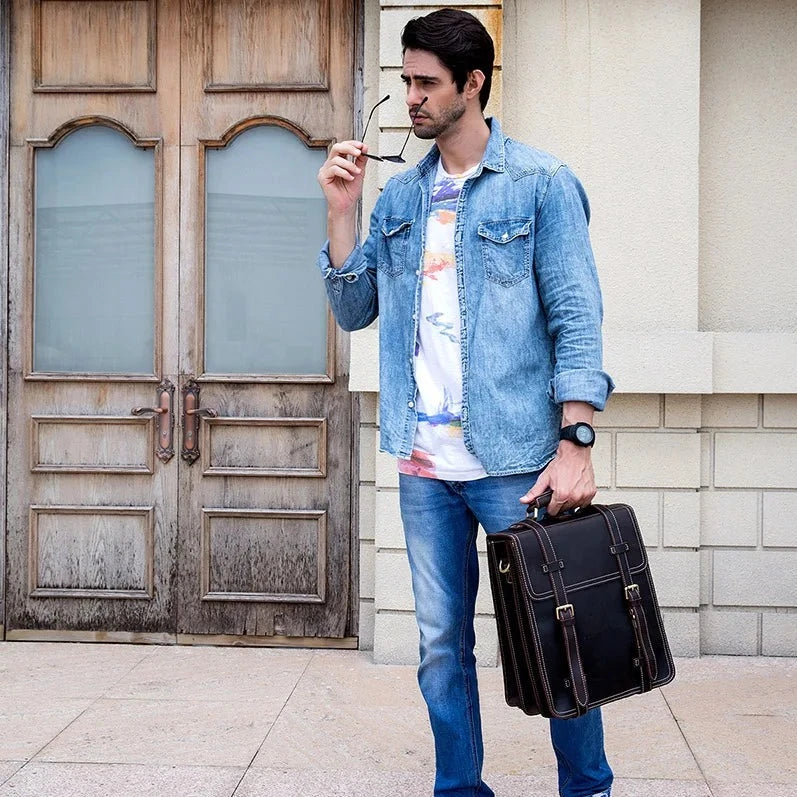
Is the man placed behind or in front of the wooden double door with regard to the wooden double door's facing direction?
in front

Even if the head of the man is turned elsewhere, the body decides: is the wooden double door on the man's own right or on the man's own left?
on the man's own right

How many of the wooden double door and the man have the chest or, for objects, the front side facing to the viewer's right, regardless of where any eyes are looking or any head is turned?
0

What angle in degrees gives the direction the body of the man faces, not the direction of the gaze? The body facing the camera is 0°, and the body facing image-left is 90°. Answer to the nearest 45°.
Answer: approximately 45°

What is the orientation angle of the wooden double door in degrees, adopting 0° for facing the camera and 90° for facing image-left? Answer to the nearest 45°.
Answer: approximately 0°
